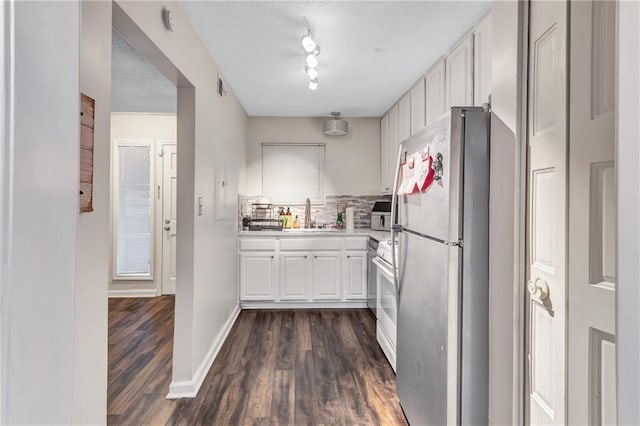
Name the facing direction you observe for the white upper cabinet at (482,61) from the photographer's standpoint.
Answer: facing to the left of the viewer

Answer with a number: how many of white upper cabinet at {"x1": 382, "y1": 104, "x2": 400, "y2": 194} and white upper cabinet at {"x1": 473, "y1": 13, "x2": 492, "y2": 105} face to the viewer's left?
2

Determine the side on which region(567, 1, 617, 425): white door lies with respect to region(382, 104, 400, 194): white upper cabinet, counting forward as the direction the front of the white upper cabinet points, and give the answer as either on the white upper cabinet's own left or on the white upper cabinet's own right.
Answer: on the white upper cabinet's own left

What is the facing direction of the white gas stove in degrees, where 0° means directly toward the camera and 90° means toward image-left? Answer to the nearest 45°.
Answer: approximately 90°

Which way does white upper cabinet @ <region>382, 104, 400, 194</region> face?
to the viewer's left

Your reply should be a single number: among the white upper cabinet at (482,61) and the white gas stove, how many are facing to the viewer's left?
2

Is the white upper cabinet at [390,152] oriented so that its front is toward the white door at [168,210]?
yes

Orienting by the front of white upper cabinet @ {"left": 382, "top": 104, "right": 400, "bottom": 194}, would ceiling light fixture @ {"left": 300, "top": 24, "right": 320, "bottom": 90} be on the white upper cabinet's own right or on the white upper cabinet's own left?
on the white upper cabinet's own left

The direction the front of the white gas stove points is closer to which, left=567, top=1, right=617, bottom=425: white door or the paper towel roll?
the paper towel roll
